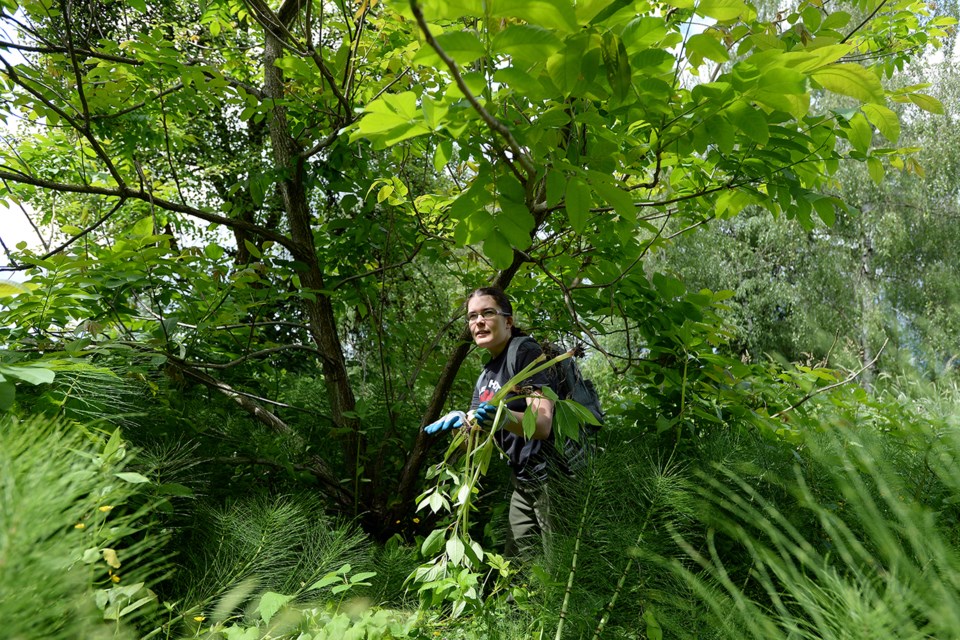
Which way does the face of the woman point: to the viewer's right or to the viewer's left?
to the viewer's left

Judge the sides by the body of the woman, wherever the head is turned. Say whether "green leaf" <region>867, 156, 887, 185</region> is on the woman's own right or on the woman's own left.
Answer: on the woman's own left

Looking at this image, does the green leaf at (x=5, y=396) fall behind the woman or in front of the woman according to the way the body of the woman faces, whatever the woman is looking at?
in front

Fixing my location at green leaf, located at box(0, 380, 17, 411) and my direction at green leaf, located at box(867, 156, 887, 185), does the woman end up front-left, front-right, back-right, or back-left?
front-left
